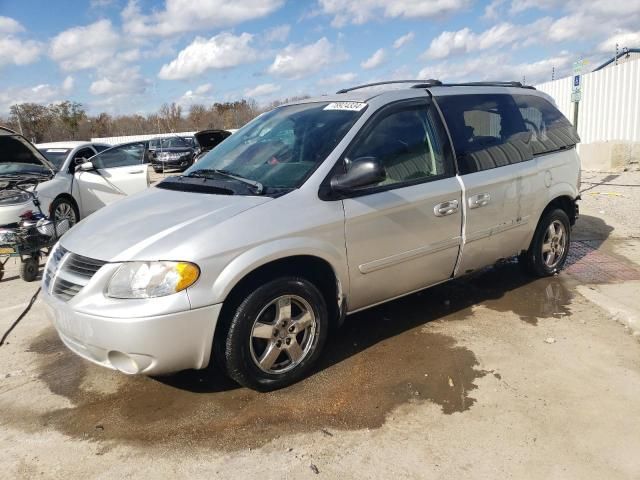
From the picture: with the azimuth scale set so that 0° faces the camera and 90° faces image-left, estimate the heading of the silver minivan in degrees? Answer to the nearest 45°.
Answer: approximately 45°

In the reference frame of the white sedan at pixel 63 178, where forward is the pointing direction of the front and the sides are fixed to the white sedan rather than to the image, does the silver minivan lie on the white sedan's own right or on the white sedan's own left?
on the white sedan's own left

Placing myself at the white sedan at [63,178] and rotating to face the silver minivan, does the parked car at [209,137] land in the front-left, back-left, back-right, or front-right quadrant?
back-left

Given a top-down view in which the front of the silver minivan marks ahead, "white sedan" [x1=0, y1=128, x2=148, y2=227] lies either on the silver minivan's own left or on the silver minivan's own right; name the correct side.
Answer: on the silver minivan's own right

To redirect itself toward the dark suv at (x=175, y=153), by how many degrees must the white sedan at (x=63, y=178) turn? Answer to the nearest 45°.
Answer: approximately 135° to its right

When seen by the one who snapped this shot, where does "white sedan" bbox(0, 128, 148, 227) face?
facing the viewer and to the left of the viewer

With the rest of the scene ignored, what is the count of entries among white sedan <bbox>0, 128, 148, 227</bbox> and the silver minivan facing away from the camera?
0

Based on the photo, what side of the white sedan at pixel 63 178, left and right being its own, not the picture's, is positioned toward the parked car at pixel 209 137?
back

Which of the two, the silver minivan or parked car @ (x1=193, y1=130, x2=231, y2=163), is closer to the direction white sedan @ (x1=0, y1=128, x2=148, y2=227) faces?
the silver minivan

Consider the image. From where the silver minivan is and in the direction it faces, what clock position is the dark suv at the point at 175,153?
The dark suv is roughly at 4 o'clock from the silver minivan.

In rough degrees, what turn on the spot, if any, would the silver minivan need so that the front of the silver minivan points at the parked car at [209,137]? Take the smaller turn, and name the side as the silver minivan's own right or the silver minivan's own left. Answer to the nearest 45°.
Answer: approximately 135° to the silver minivan's own right
